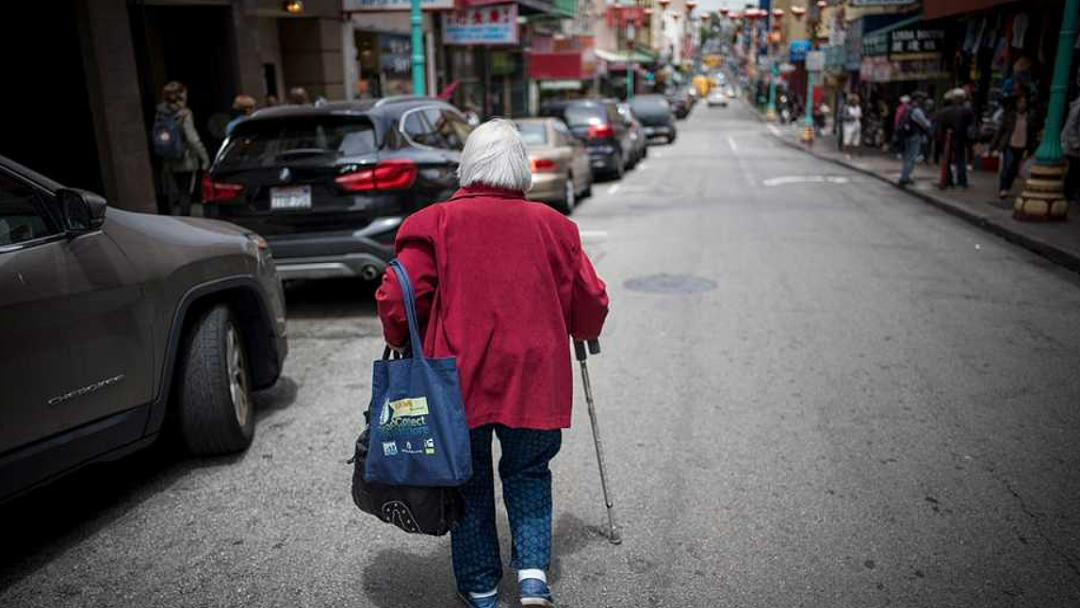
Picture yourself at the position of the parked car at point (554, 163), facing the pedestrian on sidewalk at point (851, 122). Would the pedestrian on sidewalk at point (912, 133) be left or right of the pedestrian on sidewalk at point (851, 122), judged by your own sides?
right

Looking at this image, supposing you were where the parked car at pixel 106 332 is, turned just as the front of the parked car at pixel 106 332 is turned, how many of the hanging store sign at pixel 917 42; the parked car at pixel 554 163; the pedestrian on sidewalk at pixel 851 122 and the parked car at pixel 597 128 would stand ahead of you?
4

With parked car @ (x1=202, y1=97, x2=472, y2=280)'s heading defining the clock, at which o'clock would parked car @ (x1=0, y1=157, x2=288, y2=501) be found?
parked car @ (x1=0, y1=157, x2=288, y2=501) is roughly at 5 o'clock from parked car @ (x1=202, y1=97, x2=472, y2=280).

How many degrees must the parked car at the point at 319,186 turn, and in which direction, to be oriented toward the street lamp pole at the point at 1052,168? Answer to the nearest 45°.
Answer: approximately 45° to its right

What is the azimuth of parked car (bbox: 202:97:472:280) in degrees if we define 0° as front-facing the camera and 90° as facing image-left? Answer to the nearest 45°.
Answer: approximately 225°

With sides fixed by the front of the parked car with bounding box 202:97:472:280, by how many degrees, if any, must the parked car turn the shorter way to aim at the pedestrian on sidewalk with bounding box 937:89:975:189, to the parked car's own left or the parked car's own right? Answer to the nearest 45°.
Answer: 0° — it already faces them

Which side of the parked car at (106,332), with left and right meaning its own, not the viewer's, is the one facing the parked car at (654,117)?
front

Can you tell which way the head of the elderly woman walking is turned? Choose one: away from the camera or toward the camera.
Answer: away from the camera

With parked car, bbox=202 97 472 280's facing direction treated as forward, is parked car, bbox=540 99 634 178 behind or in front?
in front

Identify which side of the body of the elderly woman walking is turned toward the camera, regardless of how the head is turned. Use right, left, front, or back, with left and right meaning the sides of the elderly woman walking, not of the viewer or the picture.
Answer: back

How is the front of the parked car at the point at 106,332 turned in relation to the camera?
facing away from the viewer and to the right of the viewer
